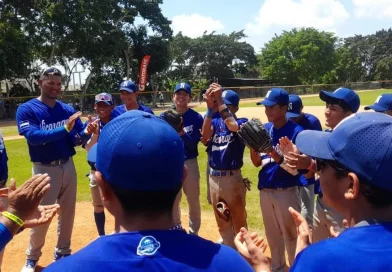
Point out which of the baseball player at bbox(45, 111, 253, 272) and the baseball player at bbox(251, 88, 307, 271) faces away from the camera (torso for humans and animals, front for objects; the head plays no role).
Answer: the baseball player at bbox(45, 111, 253, 272)

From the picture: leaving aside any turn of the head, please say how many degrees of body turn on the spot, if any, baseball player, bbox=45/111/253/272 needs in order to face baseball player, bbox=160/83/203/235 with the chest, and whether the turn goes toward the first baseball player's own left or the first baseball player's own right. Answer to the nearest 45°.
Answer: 0° — they already face them

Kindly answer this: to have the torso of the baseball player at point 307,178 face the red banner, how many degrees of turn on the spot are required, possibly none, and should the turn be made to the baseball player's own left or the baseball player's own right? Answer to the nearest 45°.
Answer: approximately 90° to the baseball player's own right

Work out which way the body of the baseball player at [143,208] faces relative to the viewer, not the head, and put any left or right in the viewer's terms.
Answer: facing away from the viewer

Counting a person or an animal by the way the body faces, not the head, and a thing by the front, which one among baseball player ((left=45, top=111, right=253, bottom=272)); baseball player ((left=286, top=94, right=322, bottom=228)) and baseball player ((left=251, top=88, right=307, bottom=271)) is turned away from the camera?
baseball player ((left=45, top=111, right=253, bottom=272))

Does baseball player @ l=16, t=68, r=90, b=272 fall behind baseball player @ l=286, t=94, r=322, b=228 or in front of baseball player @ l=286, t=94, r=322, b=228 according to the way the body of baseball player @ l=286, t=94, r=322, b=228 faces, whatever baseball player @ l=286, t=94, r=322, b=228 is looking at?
in front

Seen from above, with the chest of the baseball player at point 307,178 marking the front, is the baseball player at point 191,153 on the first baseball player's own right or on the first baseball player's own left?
on the first baseball player's own right

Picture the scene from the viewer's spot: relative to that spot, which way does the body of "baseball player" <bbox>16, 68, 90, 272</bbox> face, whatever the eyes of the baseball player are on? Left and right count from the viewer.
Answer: facing the viewer and to the right of the viewer

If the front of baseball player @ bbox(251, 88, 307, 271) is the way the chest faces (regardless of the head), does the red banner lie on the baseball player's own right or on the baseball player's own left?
on the baseball player's own right

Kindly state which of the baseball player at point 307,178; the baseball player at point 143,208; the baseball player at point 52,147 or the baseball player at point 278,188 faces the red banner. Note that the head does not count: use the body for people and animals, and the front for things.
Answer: the baseball player at point 143,208

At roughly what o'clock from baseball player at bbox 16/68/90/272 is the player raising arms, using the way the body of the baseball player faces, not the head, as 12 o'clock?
The player raising arms is roughly at 11 o'clock from the baseball player.

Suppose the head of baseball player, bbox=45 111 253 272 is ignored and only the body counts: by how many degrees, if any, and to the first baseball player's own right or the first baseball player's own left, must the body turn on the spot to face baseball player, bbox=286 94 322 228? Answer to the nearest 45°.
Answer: approximately 45° to the first baseball player's own right

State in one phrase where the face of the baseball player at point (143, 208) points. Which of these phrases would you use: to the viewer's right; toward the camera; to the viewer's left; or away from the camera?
away from the camera

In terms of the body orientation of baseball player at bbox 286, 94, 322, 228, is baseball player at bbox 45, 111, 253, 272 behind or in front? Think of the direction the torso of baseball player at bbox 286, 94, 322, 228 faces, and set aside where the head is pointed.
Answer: in front

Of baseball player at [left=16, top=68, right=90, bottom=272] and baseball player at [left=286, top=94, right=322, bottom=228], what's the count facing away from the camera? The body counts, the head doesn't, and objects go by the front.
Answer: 0

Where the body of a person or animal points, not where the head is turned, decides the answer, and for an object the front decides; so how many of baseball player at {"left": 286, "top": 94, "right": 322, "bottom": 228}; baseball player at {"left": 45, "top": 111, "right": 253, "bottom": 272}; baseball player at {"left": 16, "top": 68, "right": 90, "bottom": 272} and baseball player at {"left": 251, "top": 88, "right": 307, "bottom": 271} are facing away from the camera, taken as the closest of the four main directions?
1
